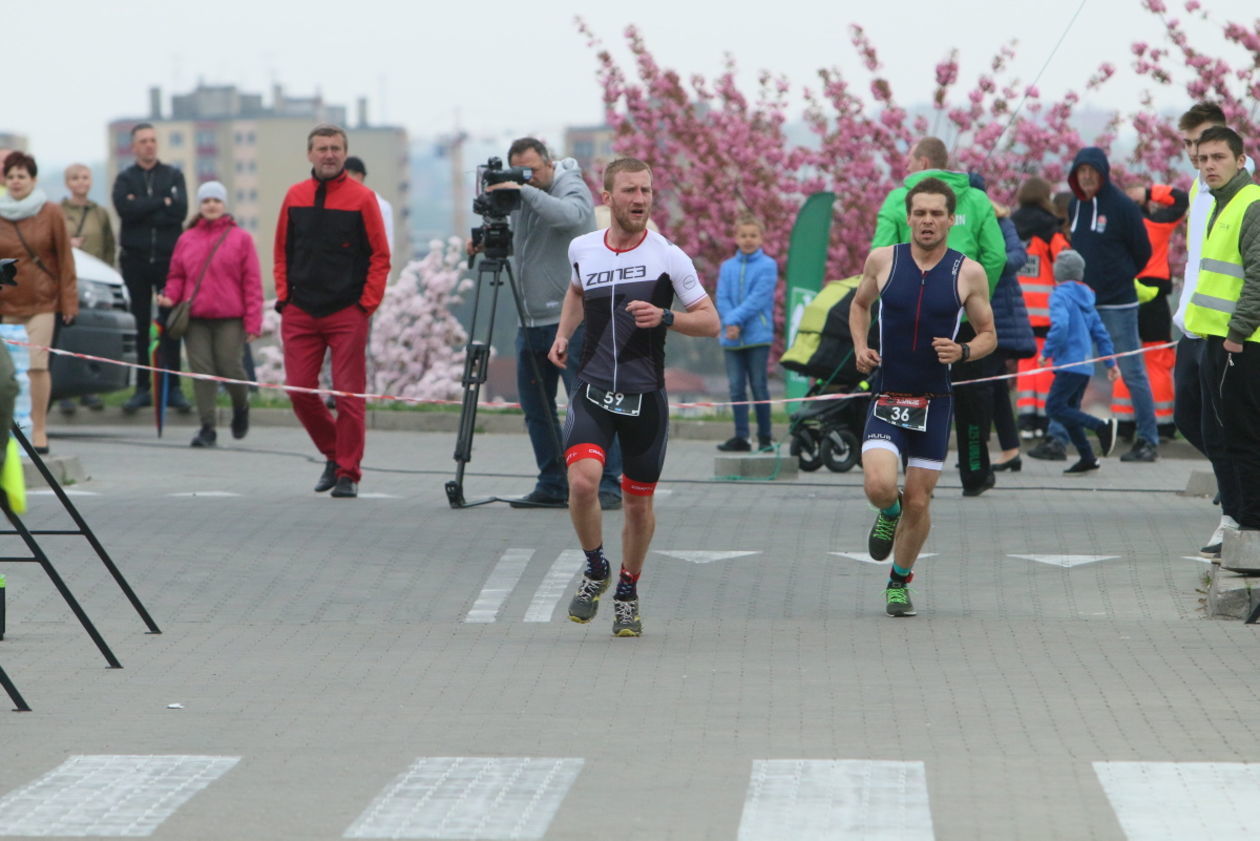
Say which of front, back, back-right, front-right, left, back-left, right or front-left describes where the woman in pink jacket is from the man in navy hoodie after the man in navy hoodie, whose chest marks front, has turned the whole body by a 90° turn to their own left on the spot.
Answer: back-right

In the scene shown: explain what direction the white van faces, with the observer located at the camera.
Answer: facing the viewer and to the right of the viewer

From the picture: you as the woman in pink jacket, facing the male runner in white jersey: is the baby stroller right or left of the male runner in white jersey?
left

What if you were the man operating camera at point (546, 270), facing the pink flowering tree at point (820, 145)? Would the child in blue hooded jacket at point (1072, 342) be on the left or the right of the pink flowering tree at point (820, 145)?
right

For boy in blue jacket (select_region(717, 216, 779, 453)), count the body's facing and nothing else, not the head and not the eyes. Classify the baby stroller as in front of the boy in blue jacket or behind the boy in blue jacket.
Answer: in front

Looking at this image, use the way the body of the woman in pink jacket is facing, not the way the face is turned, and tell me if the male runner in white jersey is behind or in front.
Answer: in front

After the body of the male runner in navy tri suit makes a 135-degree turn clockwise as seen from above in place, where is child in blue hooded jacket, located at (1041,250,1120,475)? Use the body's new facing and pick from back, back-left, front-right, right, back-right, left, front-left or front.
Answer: front-right

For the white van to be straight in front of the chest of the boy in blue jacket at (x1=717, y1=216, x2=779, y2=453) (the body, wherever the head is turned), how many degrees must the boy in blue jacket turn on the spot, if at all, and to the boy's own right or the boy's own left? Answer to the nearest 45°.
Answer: approximately 90° to the boy's own right
